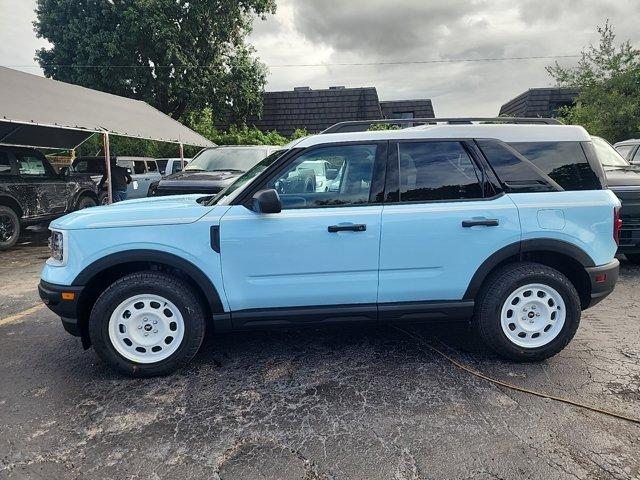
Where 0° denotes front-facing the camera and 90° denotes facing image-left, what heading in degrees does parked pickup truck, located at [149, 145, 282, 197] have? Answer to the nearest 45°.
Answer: approximately 45°

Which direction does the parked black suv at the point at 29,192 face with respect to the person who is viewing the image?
facing away from the viewer and to the right of the viewer

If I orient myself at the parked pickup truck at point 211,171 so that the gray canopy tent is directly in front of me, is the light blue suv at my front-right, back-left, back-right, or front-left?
back-left

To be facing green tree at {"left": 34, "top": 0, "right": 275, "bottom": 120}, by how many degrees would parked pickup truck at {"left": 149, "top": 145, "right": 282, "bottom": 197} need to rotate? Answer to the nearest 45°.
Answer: approximately 135° to its right

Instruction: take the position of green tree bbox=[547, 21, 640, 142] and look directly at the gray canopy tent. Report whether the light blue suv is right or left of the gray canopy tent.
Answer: left

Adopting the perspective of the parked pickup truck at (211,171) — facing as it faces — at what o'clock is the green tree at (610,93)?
The green tree is roughly at 7 o'clock from the parked pickup truck.

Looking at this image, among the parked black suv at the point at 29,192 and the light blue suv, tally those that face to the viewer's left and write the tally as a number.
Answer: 1

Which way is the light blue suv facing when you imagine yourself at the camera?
facing to the left of the viewer

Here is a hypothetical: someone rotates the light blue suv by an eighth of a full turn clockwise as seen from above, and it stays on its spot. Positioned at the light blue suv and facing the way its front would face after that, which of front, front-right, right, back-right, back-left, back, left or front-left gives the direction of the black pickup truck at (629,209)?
right

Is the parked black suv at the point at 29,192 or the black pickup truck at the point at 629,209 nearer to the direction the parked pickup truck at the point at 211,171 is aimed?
the parked black suv

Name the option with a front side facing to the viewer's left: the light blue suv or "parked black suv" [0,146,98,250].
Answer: the light blue suv

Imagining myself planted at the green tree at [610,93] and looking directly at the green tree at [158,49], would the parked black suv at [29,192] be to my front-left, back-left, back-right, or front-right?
front-left

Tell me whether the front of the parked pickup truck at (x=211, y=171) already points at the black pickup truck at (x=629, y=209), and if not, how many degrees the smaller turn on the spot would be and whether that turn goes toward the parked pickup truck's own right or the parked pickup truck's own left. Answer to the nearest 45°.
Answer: approximately 90° to the parked pickup truck's own left
